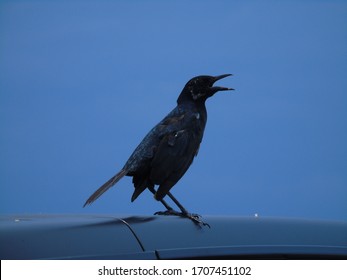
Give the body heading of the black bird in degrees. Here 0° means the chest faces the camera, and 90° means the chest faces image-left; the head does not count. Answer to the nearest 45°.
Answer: approximately 270°
